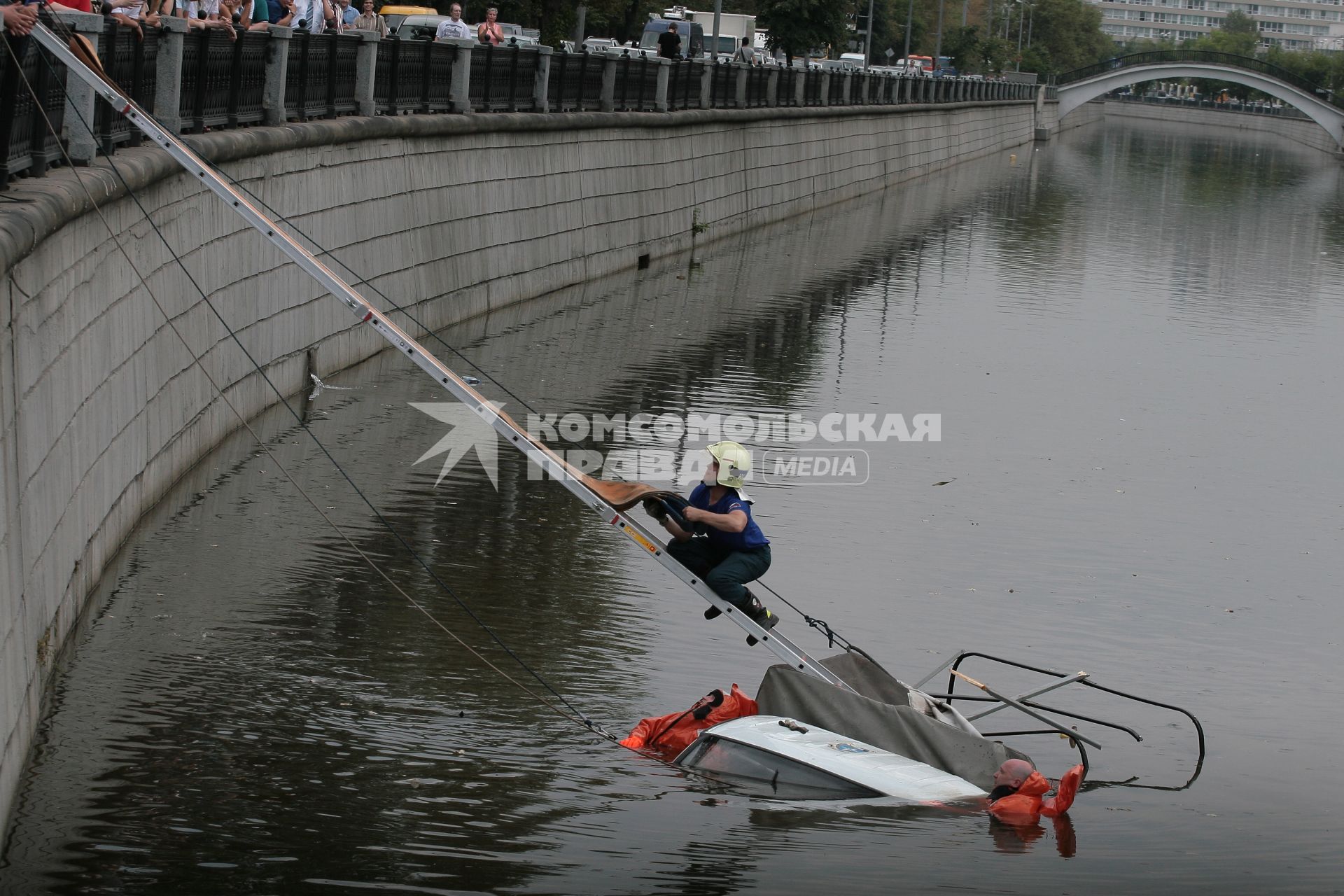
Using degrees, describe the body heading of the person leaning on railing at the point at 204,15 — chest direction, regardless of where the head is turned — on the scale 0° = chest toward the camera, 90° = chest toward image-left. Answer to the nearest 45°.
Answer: approximately 315°

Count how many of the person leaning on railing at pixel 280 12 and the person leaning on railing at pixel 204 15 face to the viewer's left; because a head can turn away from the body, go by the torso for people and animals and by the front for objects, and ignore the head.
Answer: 0

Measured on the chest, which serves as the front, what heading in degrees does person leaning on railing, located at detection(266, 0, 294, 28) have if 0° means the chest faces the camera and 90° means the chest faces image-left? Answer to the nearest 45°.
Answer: approximately 315°

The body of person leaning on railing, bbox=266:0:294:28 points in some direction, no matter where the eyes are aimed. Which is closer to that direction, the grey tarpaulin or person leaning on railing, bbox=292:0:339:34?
the grey tarpaulin

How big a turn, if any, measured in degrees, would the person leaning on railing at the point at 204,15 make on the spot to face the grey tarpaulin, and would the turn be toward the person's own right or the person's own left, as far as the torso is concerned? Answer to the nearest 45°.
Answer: approximately 45° to the person's own right

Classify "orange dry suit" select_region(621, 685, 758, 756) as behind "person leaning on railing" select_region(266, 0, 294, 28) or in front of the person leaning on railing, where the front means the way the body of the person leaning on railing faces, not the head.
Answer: in front

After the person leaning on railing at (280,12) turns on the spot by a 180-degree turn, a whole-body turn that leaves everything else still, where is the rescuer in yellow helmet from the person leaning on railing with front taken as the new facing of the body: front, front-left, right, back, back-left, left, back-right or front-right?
back-left

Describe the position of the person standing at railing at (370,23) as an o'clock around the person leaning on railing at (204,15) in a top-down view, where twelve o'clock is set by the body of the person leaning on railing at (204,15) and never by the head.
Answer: the person standing at railing at (370,23) is roughly at 8 o'clock from the person leaning on railing at (204,15).

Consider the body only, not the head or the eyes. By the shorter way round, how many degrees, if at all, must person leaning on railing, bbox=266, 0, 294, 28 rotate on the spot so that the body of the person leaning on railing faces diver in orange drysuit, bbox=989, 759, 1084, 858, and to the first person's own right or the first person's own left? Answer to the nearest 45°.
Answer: approximately 45° to the first person's own right

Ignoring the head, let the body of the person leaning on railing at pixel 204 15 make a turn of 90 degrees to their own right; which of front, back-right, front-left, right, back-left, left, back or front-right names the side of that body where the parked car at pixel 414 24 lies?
back-right

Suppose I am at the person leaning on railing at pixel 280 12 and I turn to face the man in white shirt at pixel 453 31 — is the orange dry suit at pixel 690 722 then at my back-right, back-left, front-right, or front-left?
back-right

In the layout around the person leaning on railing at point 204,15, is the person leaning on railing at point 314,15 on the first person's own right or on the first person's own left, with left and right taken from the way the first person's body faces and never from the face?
on the first person's own left

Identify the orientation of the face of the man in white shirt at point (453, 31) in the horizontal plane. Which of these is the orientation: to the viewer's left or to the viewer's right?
to the viewer's right

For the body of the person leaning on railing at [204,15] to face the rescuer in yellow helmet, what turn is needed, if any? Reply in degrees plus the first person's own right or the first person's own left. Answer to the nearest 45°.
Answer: approximately 45° to the first person's own right
